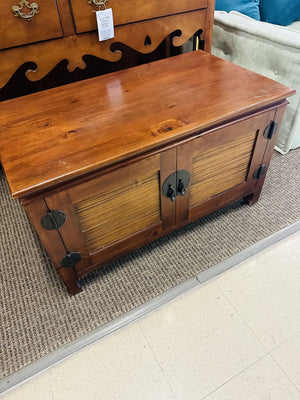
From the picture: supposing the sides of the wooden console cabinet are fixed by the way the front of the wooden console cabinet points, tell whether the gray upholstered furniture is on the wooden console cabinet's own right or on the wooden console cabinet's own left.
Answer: on the wooden console cabinet's own left

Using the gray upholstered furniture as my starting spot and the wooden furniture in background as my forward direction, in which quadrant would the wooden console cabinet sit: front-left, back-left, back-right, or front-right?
front-left
